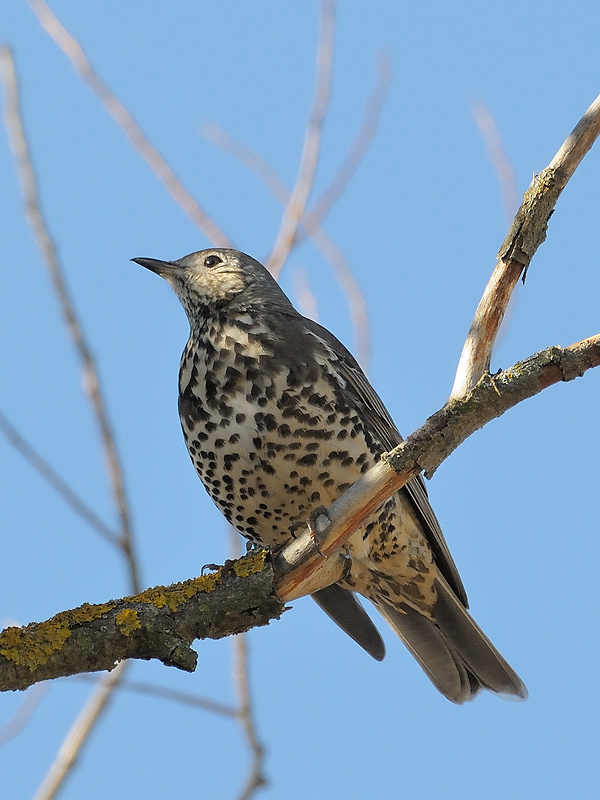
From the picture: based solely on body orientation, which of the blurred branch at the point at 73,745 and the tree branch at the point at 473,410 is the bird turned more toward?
the blurred branch

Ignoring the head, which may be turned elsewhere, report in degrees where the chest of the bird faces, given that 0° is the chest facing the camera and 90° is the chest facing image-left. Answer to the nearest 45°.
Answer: approximately 45°

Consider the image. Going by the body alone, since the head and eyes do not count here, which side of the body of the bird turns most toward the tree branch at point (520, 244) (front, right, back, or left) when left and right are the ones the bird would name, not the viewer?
left
